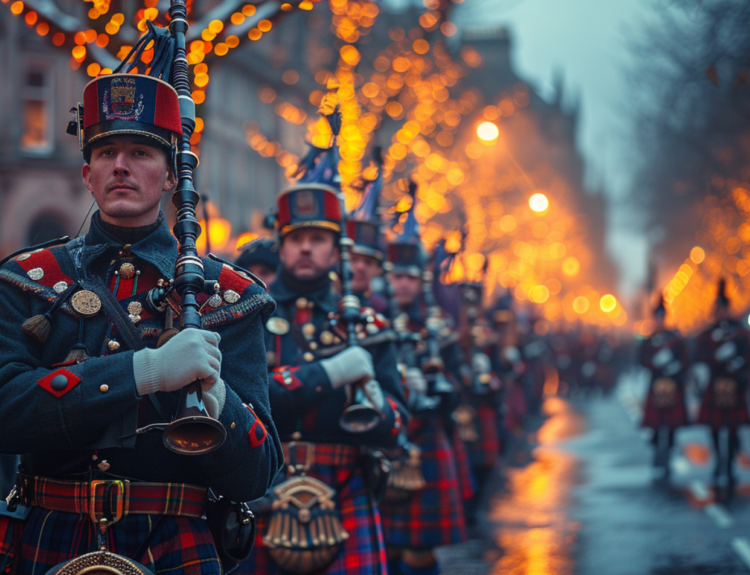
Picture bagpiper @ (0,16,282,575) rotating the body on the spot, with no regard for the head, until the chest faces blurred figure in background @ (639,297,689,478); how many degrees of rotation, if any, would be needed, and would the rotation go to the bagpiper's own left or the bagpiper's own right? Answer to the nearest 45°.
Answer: approximately 135° to the bagpiper's own left

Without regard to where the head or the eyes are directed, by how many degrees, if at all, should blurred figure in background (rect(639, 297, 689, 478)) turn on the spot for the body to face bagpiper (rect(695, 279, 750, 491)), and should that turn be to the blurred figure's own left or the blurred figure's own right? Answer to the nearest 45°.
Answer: approximately 90° to the blurred figure's own left

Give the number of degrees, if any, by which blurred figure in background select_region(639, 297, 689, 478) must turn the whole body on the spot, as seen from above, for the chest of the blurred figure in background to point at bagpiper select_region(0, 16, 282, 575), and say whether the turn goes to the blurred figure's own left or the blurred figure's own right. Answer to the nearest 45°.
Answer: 0° — they already face them

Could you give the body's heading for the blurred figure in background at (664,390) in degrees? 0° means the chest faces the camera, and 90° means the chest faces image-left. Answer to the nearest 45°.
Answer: approximately 0°

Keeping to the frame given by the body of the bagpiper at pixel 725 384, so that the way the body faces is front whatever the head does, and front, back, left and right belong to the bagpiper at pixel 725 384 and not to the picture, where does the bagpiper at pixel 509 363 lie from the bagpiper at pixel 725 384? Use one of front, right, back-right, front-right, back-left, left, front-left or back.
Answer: back-right
